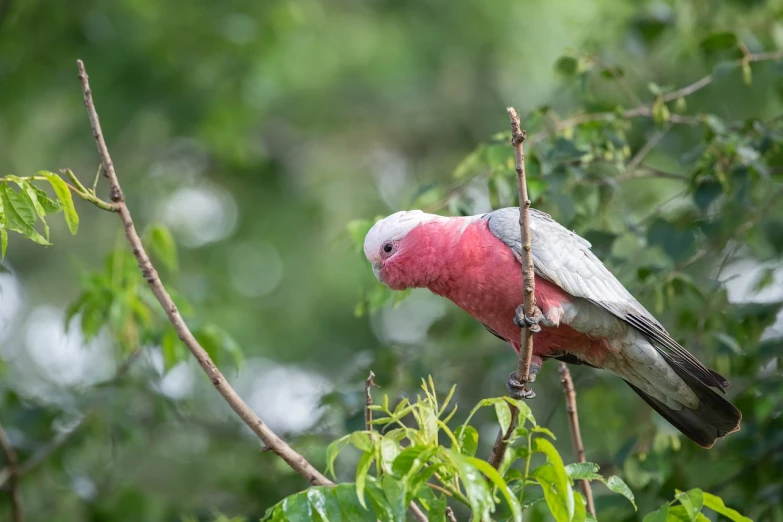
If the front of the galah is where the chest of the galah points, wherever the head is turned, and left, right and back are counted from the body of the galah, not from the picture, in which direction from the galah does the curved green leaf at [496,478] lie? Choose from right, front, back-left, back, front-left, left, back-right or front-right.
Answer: left

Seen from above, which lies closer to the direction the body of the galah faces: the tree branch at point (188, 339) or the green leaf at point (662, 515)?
the tree branch

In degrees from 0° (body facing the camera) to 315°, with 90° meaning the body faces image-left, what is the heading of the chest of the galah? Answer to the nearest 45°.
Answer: approximately 90°

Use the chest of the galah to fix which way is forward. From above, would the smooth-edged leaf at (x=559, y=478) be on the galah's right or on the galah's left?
on the galah's left

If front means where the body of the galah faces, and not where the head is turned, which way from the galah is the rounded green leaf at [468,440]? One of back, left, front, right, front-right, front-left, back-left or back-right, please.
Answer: left

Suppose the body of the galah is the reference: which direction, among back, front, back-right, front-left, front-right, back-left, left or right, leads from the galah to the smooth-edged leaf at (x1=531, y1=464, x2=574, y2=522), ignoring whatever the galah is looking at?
left

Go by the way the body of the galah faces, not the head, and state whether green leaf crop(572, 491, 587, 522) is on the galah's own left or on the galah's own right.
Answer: on the galah's own left

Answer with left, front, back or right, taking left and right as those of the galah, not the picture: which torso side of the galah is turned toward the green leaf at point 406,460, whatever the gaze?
front

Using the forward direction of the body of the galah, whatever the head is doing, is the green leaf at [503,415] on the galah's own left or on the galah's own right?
on the galah's own left
